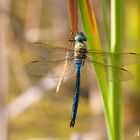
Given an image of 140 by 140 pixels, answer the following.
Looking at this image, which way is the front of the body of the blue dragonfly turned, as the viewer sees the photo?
away from the camera
